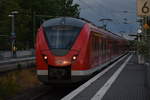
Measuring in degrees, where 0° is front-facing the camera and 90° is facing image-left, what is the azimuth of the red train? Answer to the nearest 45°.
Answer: approximately 45°

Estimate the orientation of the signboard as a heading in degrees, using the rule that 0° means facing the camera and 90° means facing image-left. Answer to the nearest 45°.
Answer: approximately 0°
